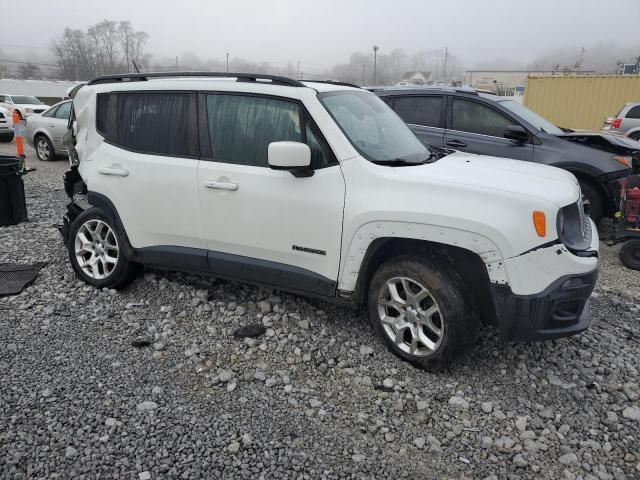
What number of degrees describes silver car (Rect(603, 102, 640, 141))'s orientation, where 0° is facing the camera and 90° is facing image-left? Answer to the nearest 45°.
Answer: approximately 225°

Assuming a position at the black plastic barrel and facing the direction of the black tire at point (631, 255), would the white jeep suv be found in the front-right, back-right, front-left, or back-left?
front-right

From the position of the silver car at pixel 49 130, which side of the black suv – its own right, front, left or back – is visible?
back

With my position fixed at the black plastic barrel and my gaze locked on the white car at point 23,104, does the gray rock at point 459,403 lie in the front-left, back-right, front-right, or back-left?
back-right

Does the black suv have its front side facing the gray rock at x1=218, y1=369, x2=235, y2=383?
no

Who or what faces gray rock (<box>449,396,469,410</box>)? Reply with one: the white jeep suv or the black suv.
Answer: the white jeep suv

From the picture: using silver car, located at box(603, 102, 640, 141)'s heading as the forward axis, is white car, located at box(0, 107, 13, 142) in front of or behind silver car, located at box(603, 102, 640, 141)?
behind

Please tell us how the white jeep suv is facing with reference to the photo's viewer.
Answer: facing the viewer and to the right of the viewer

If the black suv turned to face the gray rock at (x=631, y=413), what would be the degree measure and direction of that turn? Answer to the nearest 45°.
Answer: approximately 90° to its right

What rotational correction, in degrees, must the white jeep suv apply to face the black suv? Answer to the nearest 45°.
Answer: approximately 90° to its left

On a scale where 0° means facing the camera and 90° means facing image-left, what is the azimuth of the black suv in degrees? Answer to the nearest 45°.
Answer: approximately 270°

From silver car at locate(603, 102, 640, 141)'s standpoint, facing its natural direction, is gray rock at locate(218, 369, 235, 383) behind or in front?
behind

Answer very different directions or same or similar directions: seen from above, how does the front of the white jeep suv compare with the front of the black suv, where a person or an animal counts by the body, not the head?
same or similar directions
